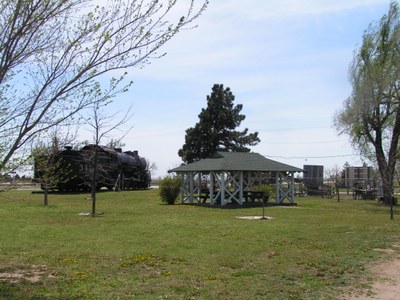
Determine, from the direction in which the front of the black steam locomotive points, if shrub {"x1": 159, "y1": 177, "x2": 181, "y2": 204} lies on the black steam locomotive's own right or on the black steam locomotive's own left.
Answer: on the black steam locomotive's own right

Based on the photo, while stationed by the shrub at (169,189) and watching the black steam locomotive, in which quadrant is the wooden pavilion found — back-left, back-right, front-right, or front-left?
back-right

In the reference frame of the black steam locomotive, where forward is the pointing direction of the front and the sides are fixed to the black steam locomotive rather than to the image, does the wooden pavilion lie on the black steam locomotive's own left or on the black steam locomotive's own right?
on the black steam locomotive's own right

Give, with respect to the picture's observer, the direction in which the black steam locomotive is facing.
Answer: facing away from the viewer and to the right of the viewer
